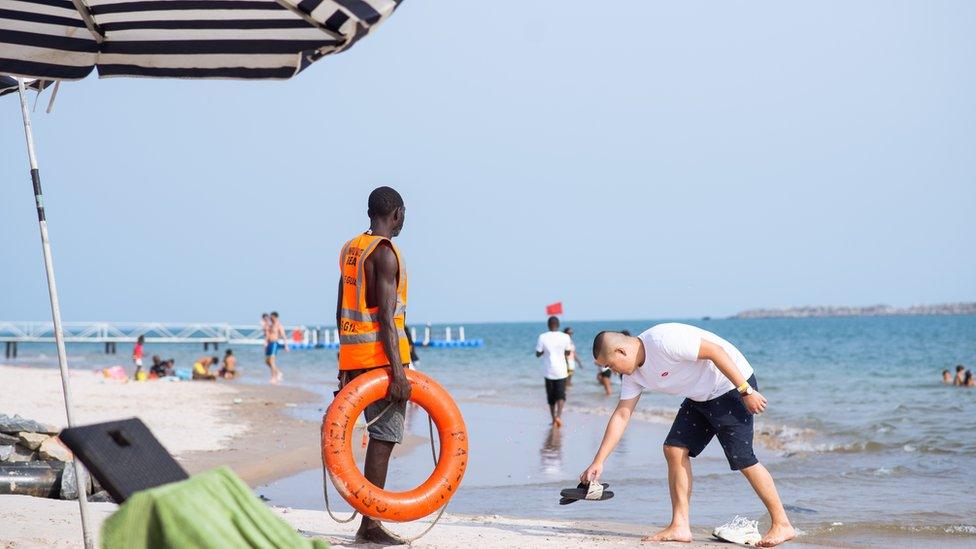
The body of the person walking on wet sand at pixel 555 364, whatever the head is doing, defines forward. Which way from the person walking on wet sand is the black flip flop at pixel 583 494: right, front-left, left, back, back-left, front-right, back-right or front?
back

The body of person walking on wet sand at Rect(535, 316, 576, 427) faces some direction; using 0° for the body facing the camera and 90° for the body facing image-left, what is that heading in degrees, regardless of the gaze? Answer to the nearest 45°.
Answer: approximately 180°

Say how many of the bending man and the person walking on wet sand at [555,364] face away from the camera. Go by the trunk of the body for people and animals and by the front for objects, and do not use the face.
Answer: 1

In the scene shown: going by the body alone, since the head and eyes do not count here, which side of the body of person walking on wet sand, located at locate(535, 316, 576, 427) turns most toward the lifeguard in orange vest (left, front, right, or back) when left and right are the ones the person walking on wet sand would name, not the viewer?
back

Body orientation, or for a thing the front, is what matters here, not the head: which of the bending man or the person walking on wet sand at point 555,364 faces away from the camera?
the person walking on wet sand

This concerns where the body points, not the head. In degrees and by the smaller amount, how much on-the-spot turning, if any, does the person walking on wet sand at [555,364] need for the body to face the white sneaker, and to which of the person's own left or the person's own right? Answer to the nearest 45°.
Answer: approximately 180°

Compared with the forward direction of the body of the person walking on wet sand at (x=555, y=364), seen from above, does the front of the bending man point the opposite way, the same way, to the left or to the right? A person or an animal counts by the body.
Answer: to the left

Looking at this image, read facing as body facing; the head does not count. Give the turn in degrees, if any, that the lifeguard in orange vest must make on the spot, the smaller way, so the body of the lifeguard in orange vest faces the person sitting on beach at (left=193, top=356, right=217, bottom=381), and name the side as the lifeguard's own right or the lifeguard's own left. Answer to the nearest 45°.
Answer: approximately 45° to the lifeguard's own left

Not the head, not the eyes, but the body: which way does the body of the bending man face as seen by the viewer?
to the viewer's left

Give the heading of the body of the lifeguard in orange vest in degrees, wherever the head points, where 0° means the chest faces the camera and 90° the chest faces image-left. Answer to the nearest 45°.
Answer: approximately 225°

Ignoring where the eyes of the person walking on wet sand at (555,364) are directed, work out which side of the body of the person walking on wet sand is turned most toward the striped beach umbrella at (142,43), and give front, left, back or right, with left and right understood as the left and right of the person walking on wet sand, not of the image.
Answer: back

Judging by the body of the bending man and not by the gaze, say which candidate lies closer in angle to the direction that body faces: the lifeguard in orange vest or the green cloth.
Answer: the lifeguard in orange vest

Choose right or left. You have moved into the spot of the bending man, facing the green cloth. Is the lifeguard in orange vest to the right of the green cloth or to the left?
right
